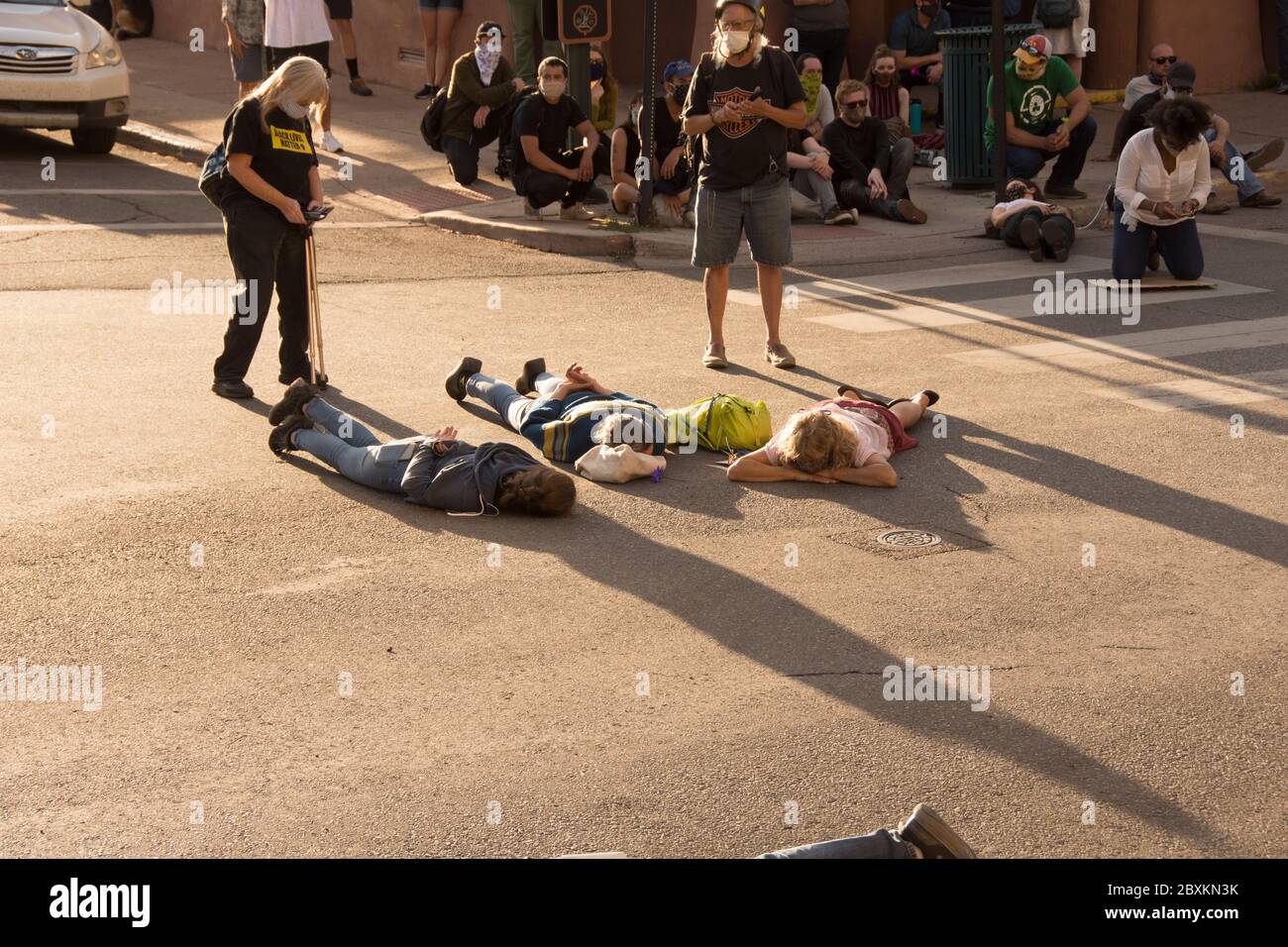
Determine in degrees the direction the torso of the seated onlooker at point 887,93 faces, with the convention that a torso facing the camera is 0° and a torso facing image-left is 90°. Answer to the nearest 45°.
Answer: approximately 0°

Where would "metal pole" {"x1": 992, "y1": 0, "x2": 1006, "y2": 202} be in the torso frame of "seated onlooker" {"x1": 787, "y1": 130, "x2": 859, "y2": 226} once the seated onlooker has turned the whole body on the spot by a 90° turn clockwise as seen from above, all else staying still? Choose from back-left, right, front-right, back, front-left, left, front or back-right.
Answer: back-left

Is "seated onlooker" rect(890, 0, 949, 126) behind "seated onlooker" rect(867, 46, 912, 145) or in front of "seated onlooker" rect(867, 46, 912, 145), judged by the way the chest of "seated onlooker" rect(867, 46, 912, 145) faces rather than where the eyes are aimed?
behind

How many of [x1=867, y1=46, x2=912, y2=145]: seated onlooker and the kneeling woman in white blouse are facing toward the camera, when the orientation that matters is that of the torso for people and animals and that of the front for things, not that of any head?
2

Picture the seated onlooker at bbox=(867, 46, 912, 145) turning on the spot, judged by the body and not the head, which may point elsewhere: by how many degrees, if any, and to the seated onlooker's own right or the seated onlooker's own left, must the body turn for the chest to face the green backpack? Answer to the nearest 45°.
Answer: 0° — they already face it

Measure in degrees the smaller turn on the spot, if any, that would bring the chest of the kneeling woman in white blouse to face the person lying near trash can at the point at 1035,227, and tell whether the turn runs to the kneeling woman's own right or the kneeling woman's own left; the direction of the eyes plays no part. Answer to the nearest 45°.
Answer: approximately 135° to the kneeling woman's own right
